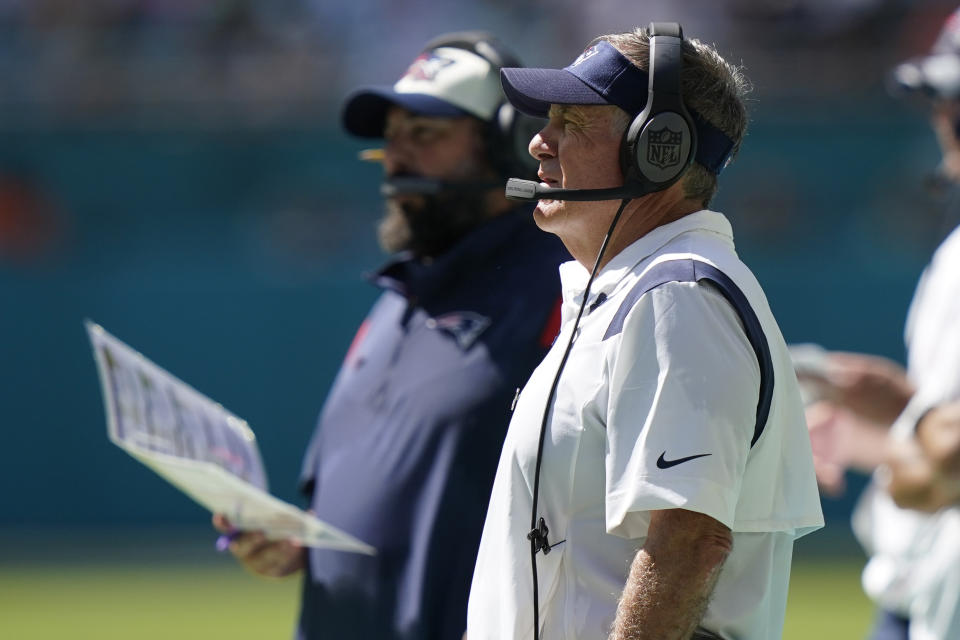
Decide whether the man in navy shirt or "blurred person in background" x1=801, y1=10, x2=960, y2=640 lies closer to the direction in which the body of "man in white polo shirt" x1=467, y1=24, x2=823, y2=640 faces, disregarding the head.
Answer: the man in navy shirt

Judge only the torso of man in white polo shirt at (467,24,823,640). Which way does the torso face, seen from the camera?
to the viewer's left

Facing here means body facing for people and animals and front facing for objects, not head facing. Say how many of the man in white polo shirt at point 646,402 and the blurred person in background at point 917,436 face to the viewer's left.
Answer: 2

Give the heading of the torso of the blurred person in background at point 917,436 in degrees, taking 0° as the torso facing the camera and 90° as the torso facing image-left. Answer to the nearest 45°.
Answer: approximately 90°

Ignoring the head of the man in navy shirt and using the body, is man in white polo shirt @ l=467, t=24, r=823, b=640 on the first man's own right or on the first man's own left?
on the first man's own left

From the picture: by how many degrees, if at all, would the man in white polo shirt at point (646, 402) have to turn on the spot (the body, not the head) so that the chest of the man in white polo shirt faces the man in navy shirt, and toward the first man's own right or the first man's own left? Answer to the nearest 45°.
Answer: approximately 45° to the first man's own right

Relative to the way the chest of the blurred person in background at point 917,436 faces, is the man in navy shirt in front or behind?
in front

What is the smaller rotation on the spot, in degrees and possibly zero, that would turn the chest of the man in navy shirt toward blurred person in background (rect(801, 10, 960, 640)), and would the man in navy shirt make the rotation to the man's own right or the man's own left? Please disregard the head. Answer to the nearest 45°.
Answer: approximately 135° to the man's own left

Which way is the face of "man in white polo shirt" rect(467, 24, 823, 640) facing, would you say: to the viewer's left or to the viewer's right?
to the viewer's left

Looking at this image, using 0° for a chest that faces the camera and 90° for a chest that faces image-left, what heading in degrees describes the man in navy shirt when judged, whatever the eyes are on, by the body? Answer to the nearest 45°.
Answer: approximately 45°
